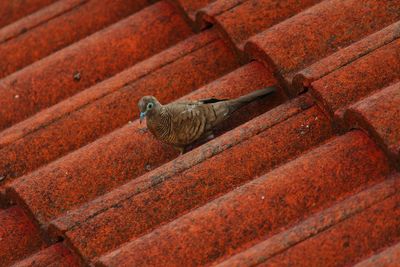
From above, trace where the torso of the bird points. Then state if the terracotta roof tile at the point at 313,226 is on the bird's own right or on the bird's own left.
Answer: on the bird's own left

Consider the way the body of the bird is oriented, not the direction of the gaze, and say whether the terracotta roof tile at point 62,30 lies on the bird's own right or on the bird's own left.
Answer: on the bird's own right

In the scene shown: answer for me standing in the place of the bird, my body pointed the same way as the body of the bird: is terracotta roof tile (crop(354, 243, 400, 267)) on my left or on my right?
on my left

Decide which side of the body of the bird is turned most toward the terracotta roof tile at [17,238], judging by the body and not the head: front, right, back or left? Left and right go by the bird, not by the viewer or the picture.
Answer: front

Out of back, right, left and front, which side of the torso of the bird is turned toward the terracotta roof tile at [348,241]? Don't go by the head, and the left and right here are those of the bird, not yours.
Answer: left

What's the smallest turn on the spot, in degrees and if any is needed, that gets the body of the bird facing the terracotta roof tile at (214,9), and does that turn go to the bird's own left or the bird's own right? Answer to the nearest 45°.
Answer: approximately 135° to the bird's own right

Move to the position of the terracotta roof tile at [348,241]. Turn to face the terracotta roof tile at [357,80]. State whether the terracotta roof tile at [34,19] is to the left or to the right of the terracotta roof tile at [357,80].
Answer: left

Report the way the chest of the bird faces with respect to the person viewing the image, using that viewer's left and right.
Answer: facing to the left of the viewer

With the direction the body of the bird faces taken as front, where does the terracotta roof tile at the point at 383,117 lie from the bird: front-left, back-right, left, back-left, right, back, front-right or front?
back-left

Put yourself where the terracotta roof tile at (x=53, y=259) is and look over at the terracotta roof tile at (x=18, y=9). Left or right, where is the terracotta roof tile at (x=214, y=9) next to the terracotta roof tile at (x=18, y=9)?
right

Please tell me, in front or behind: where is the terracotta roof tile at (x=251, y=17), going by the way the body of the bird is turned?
behind

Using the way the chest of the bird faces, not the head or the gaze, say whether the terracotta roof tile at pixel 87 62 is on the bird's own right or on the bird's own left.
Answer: on the bird's own right

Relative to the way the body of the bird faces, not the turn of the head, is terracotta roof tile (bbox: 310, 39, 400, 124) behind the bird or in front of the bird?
behind
